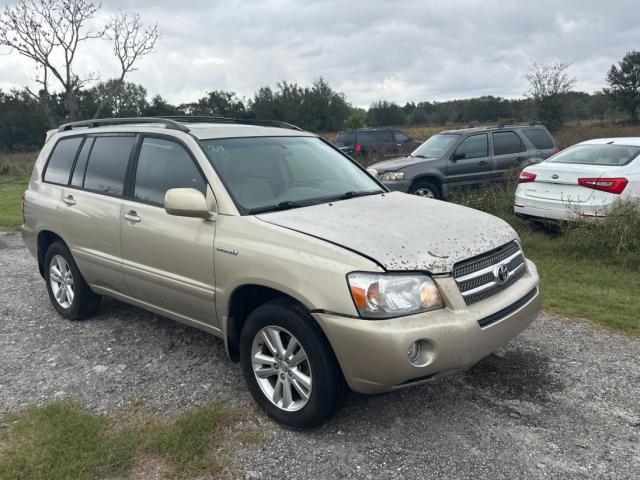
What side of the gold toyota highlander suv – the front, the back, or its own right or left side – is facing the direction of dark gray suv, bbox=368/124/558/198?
left

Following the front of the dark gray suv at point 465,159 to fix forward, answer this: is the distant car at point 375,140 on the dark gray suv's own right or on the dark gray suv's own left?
on the dark gray suv's own right

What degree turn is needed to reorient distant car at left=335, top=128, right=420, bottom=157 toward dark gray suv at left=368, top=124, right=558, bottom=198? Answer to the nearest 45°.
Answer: approximately 135° to its right

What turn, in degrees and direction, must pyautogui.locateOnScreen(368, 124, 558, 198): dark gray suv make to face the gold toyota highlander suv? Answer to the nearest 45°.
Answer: approximately 45° to its left

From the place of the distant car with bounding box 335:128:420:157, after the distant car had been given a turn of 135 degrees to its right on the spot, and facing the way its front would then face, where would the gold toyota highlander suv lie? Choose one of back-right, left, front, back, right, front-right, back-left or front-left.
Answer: front

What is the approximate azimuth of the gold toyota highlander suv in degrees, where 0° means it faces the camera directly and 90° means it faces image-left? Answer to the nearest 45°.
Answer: approximately 315°

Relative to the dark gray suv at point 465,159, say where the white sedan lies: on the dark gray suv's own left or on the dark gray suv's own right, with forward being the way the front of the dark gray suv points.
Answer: on the dark gray suv's own left

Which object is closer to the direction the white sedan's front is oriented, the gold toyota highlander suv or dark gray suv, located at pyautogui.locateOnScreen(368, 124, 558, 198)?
the dark gray suv

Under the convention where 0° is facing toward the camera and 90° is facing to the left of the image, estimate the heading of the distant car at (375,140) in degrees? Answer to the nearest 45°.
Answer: approximately 225°

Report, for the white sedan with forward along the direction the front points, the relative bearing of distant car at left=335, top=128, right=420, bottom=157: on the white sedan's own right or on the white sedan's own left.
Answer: on the white sedan's own left

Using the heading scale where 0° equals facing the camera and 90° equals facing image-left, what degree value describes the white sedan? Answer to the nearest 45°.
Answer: approximately 225°
